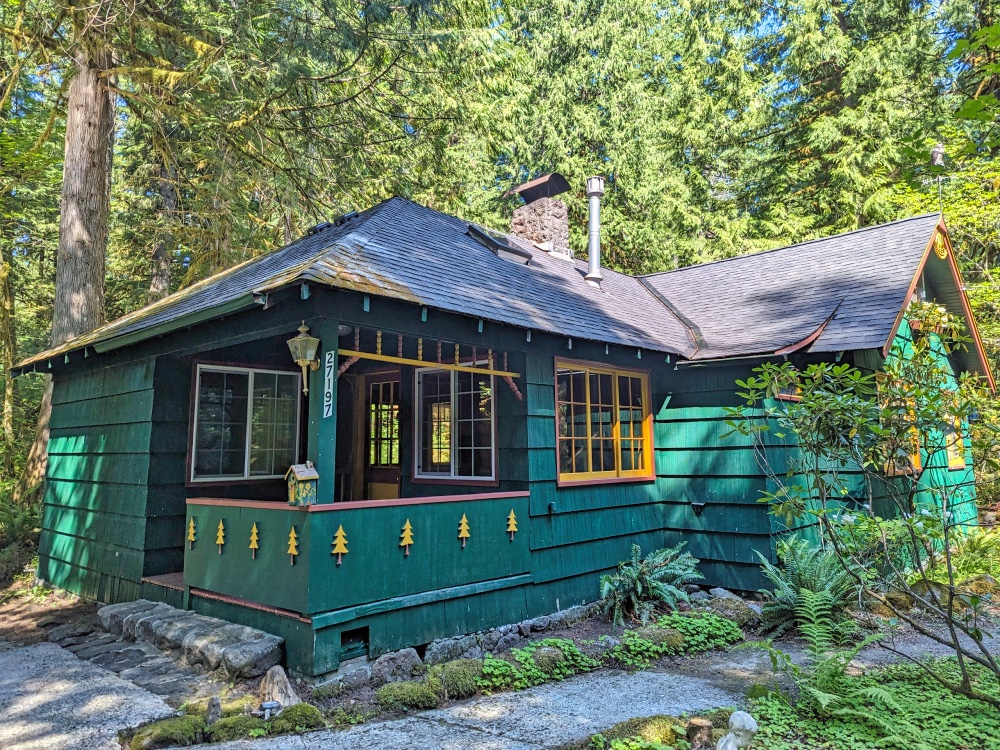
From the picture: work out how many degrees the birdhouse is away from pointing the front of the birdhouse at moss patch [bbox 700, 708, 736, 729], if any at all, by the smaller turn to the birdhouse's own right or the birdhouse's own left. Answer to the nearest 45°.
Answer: approximately 90° to the birdhouse's own left

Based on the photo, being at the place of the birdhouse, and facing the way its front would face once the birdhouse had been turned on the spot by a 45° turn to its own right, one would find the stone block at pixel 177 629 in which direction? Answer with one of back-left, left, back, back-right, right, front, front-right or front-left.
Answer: front-right

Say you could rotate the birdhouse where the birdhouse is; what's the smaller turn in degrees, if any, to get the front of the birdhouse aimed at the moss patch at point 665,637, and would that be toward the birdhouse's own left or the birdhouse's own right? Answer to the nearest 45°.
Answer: approximately 135° to the birdhouse's own left

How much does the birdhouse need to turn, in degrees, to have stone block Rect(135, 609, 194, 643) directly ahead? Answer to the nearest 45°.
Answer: approximately 90° to its right

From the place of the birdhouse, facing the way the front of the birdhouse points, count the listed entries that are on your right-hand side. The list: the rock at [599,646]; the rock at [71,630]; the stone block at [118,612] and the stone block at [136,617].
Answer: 3

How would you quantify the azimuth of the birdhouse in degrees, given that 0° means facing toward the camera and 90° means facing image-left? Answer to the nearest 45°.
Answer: approximately 45°

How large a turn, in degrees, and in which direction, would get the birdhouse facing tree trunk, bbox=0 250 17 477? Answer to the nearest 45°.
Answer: approximately 90° to its right
